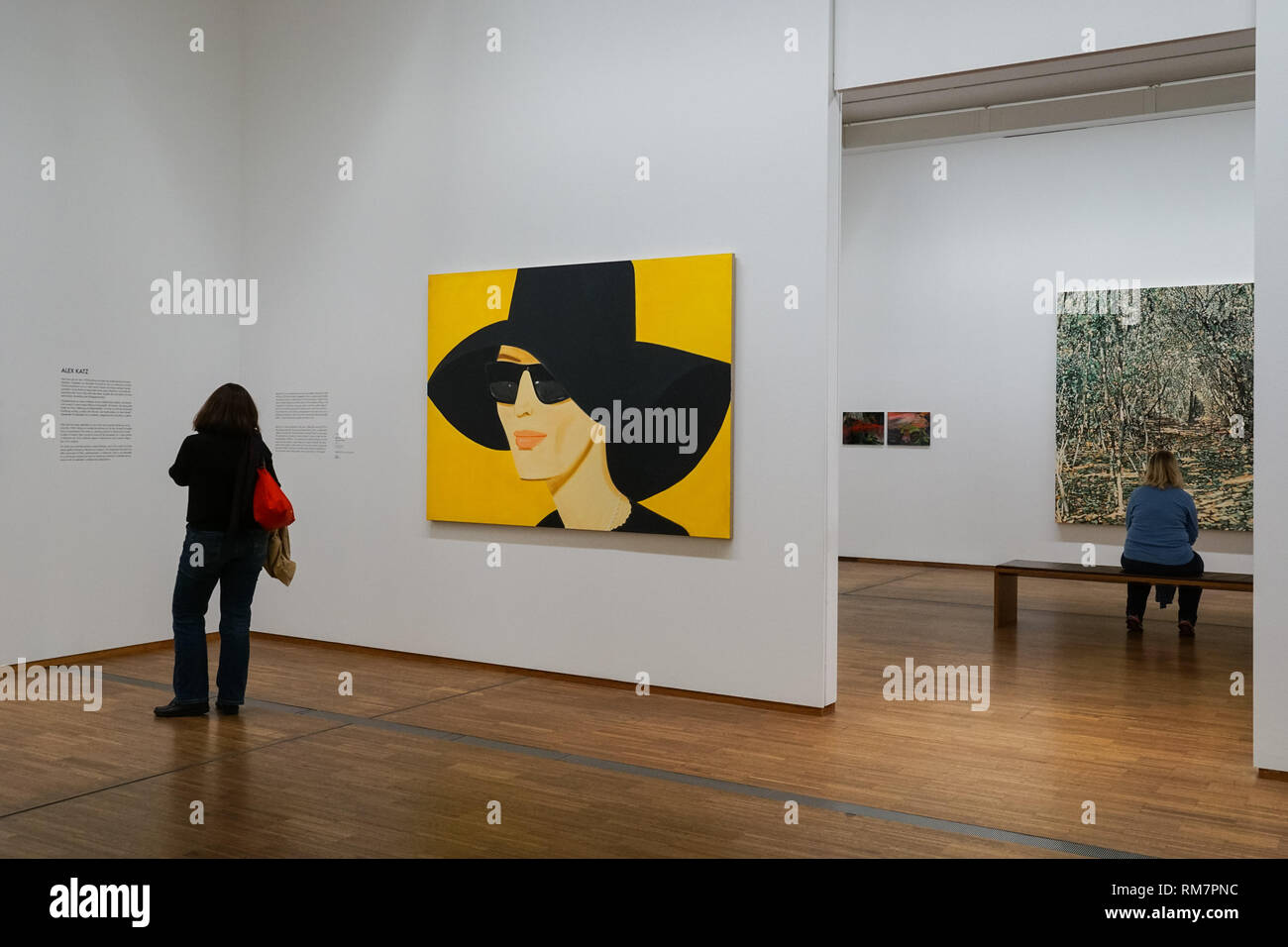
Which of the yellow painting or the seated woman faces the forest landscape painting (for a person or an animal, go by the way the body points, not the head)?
the seated woman

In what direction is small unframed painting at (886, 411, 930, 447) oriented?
toward the camera

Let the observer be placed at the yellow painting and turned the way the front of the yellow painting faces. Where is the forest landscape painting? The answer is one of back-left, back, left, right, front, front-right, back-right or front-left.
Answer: back

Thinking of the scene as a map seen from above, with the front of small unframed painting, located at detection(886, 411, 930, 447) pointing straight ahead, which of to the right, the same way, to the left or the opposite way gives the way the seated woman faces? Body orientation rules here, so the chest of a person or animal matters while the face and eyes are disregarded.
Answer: the opposite way

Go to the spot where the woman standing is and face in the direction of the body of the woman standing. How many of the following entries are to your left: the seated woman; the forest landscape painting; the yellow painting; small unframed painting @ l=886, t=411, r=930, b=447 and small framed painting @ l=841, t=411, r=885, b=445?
0

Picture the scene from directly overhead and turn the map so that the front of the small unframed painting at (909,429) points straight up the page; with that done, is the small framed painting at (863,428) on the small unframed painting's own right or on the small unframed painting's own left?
on the small unframed painting's own right

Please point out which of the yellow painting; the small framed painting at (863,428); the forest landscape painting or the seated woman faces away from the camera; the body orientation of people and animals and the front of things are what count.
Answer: the seated woman

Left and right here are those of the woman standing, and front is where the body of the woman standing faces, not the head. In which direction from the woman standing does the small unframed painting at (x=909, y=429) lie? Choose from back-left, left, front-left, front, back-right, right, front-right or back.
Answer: front-right

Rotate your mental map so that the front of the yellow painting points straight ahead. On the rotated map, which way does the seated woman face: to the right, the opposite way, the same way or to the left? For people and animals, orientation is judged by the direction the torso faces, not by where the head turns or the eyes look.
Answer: the opposite way

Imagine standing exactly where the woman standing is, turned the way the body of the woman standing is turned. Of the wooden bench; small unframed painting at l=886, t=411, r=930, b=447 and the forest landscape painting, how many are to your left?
0

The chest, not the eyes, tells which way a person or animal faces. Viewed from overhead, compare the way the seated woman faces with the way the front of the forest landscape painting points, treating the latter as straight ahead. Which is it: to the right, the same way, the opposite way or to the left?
the opposite way

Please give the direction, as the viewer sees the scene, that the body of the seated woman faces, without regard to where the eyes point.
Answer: away from the camera

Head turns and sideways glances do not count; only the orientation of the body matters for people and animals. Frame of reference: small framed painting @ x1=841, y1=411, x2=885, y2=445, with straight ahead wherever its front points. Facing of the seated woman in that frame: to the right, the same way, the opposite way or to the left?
the opposite way

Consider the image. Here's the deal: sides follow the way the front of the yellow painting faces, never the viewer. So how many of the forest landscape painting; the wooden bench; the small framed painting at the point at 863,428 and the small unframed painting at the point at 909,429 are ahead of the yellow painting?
0

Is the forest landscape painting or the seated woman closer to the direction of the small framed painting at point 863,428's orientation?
the seated woman

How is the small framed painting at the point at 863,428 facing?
toward the camera

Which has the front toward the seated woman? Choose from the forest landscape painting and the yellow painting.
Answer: the forest landscape painting

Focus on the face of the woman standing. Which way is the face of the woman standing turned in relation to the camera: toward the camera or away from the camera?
away from the camera

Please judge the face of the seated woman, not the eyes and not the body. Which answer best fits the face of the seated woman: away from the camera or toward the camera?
away from the camera
